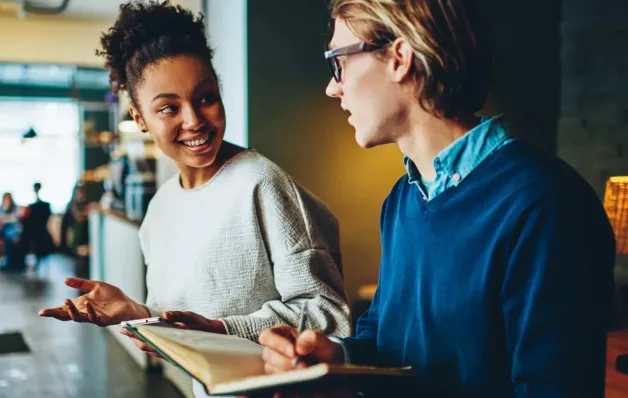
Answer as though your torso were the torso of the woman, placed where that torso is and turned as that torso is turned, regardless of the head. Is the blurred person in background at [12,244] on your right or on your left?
on your right

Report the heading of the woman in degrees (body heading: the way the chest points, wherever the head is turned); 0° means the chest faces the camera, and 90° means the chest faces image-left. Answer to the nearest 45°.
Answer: approximately 45°

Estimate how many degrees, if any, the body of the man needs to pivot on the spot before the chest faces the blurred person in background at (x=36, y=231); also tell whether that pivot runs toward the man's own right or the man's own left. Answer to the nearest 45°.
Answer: approximately 90° to the man's own right

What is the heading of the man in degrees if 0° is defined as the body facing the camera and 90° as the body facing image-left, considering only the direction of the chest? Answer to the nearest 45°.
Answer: approximately 45°

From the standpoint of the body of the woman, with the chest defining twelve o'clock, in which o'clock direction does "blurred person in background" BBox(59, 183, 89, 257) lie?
The blurred person in background is roughly at 4 o'clock from the woman.

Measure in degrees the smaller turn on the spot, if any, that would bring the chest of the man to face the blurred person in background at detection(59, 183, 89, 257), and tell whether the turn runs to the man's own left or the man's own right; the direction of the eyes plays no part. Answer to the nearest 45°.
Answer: approximately 90° to the man's own right

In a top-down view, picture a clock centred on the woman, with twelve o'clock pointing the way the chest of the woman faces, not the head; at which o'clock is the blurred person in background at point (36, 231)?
The blurred person in background is roughly at 4 o'clock from the woman.
